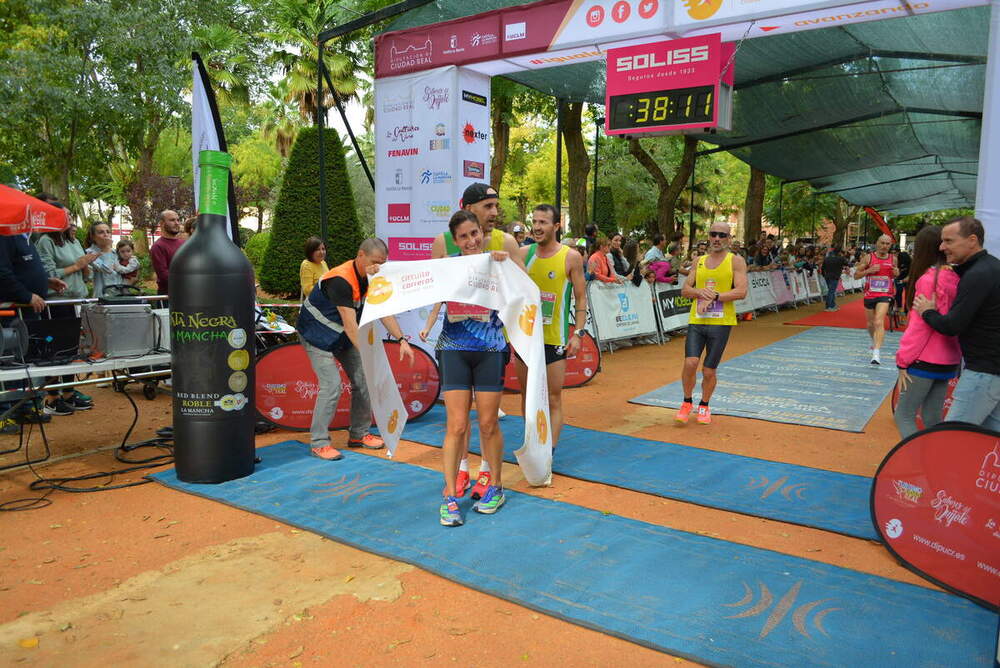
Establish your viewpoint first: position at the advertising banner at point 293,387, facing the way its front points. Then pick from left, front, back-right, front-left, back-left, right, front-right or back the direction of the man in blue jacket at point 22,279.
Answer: right

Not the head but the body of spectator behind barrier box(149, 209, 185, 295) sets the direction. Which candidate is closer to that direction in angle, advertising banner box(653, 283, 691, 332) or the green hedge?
the advertising banner

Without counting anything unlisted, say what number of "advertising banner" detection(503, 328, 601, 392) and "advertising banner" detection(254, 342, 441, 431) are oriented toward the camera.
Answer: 2

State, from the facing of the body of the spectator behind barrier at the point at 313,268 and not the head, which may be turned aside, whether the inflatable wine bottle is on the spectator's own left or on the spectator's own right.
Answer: on the spectator's own right

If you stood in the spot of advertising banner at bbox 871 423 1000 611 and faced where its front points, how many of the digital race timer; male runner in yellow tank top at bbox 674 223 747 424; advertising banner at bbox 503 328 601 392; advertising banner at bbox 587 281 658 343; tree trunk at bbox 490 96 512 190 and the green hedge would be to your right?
6

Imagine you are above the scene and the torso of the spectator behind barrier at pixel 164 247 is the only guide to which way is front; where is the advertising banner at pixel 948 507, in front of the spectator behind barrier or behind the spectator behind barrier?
in front

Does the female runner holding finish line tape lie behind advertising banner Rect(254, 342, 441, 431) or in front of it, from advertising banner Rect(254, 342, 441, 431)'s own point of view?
in front

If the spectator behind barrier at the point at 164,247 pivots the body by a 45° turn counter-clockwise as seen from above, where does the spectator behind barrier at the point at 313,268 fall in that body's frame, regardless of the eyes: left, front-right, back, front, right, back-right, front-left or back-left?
front

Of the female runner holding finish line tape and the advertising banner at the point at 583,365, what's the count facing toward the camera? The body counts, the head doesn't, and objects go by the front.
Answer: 2

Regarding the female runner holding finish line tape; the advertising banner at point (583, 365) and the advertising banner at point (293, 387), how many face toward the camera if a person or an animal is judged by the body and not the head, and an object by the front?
3
